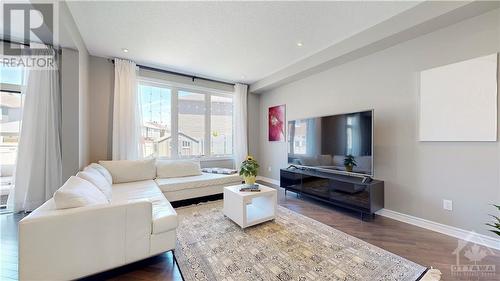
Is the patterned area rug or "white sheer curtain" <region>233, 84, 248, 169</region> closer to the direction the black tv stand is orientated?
the patterned area rug

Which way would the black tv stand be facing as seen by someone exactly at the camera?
facing the viewer and to the left of the viewer

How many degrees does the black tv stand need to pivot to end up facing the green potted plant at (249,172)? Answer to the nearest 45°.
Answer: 0° — it already faces it

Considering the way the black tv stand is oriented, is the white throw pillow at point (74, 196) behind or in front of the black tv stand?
in front

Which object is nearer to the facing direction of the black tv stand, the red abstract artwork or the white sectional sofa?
the white sectional sofa

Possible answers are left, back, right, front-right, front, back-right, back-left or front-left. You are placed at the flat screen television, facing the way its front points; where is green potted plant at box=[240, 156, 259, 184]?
front

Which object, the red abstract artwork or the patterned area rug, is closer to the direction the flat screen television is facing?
the patterned area rug

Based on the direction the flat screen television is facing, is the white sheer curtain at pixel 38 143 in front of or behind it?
in front

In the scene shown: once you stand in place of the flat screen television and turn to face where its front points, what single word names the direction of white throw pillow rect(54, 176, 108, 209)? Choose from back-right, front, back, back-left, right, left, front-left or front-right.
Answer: front

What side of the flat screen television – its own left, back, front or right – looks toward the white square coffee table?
front

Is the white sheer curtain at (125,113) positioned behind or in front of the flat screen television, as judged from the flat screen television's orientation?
in front

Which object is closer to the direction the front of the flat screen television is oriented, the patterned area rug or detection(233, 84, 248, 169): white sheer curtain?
the patterned area rug

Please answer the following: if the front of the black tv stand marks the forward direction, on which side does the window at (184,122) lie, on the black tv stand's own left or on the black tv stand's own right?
on the black tv stand's own right

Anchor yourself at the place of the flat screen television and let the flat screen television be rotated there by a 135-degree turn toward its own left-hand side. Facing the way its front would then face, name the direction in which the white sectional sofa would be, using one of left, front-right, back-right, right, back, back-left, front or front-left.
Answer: back-right
